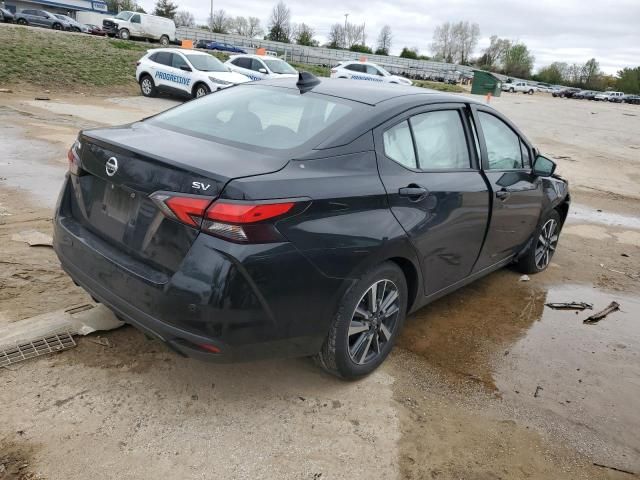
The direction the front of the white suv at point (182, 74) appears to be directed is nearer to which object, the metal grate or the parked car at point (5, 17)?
the metal grate

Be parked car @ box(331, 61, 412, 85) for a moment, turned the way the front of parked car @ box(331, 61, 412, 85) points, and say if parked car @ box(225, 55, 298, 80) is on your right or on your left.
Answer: on your right

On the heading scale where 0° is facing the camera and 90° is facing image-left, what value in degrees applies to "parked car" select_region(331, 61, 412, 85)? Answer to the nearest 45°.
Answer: approximately 270°

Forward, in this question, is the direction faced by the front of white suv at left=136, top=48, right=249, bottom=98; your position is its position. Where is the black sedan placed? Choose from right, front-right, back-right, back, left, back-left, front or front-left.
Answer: front-right

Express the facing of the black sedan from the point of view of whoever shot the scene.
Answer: facing away from the viewer and to the right of the viewer

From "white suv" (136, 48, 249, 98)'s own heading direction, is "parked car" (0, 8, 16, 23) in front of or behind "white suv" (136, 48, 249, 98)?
behind

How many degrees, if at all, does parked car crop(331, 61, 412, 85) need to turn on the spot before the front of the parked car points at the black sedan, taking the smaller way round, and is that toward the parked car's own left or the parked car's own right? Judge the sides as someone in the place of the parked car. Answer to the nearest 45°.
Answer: approximately 90° to the parked car's own right

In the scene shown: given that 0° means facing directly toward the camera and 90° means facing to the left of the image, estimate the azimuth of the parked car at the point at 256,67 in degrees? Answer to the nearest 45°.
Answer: approximately 315°

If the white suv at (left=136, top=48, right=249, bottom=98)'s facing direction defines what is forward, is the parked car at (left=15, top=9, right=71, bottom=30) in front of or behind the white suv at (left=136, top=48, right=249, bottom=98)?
behind

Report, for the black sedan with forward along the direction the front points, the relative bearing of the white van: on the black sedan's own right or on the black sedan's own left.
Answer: on the black sedan's own left
